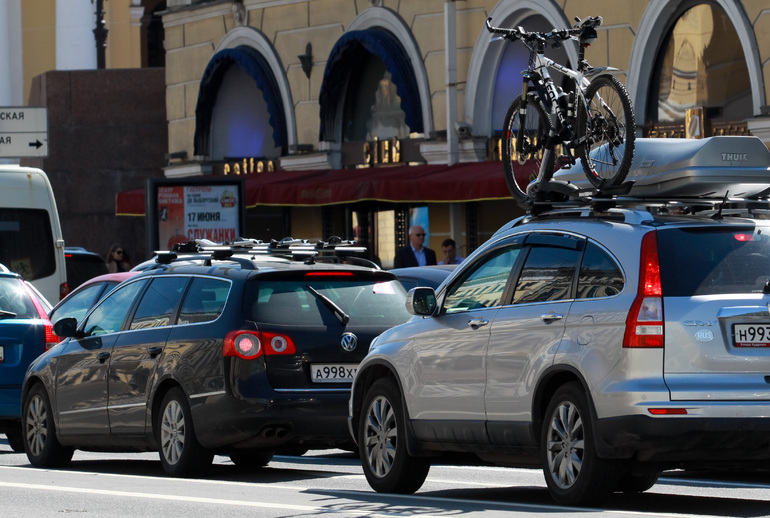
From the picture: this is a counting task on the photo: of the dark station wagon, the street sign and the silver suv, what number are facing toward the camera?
1

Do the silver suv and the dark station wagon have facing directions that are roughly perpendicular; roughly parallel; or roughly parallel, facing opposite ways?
roughly parallel

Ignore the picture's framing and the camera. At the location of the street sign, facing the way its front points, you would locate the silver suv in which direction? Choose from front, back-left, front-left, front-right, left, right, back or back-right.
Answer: front

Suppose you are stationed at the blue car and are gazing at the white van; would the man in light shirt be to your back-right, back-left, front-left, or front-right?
front-right

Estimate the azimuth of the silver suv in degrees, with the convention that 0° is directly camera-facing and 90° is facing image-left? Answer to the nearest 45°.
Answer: approximately 135°

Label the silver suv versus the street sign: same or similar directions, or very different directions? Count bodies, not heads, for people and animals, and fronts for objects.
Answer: very different directions

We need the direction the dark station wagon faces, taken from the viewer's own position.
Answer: facing away from the viewer and to the left of the viewer

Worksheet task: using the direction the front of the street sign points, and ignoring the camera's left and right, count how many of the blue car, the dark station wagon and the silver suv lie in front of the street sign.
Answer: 3

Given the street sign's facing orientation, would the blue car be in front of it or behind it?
in front

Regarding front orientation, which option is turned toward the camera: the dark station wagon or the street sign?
the street sign

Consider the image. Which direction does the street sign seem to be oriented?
toward the camera

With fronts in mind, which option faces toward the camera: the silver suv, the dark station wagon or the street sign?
the street sign

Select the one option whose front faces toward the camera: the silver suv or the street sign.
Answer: the street sign

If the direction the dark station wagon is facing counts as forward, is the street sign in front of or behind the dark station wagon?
in front

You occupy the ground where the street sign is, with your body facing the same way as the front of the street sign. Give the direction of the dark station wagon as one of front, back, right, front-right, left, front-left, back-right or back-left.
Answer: front
